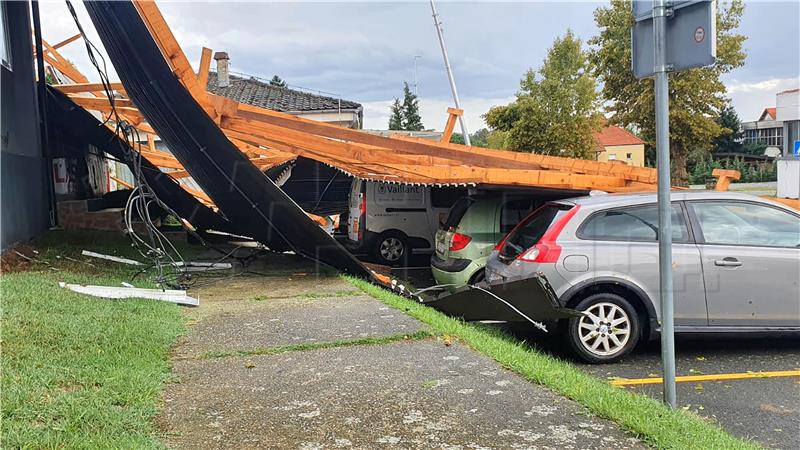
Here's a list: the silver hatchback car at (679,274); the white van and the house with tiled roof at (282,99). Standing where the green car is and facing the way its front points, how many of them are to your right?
1

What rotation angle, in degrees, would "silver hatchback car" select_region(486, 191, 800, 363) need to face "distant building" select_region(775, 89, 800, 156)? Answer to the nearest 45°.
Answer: approximately 90° to its left

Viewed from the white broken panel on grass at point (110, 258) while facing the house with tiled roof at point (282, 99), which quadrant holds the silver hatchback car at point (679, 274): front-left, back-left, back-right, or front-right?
back-right

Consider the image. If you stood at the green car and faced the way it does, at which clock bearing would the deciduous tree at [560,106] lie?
The deciduous tree is roughly at 11 o'clock from the green car.

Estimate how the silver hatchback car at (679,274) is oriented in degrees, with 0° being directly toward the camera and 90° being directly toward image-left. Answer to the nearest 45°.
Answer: approximately 270°

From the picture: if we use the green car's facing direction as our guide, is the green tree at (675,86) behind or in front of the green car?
in front

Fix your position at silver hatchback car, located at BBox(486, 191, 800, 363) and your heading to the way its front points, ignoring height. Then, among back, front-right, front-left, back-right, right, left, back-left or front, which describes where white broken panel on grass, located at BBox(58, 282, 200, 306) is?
back

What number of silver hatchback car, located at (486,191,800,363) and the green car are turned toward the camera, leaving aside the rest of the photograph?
0

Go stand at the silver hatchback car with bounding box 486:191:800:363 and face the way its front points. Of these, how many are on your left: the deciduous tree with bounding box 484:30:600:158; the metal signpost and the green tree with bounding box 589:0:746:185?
2

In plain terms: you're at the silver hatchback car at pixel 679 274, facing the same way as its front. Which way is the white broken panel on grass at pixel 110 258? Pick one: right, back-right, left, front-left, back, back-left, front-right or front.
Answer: back

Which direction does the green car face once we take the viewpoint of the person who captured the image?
facing away from the viewer and to the right of the viewer

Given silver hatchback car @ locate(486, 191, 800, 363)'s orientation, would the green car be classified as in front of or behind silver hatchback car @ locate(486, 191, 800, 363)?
behind

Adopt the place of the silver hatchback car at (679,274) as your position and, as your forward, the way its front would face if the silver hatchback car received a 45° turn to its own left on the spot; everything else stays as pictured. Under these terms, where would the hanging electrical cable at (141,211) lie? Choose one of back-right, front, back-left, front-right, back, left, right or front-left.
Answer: back-left
